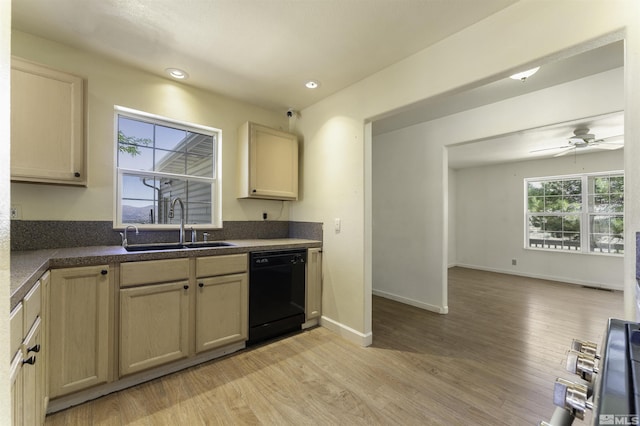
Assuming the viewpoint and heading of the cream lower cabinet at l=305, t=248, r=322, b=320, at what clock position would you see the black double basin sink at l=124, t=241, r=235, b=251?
The black double basin sink is roughly at 4 o'clock from the cream lower cabinet.

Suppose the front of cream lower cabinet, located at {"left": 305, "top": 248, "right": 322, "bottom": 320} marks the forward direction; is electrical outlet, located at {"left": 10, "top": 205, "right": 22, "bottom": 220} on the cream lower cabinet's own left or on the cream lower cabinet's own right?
on the cream lower cabinet's own right

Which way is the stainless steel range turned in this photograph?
to the viewer's left

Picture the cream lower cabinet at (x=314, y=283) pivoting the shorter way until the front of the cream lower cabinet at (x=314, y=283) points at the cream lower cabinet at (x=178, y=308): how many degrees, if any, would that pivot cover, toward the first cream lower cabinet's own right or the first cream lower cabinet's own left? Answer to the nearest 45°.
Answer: approximately 90° to the first cream lower cabinet's own right

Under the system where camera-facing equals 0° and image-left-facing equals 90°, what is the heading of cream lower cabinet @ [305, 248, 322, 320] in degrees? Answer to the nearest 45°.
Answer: approximately 315°

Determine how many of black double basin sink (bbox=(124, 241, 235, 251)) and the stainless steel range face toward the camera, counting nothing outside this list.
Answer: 1

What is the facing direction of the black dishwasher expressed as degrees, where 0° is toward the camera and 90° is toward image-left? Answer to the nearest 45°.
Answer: approximately 315°
